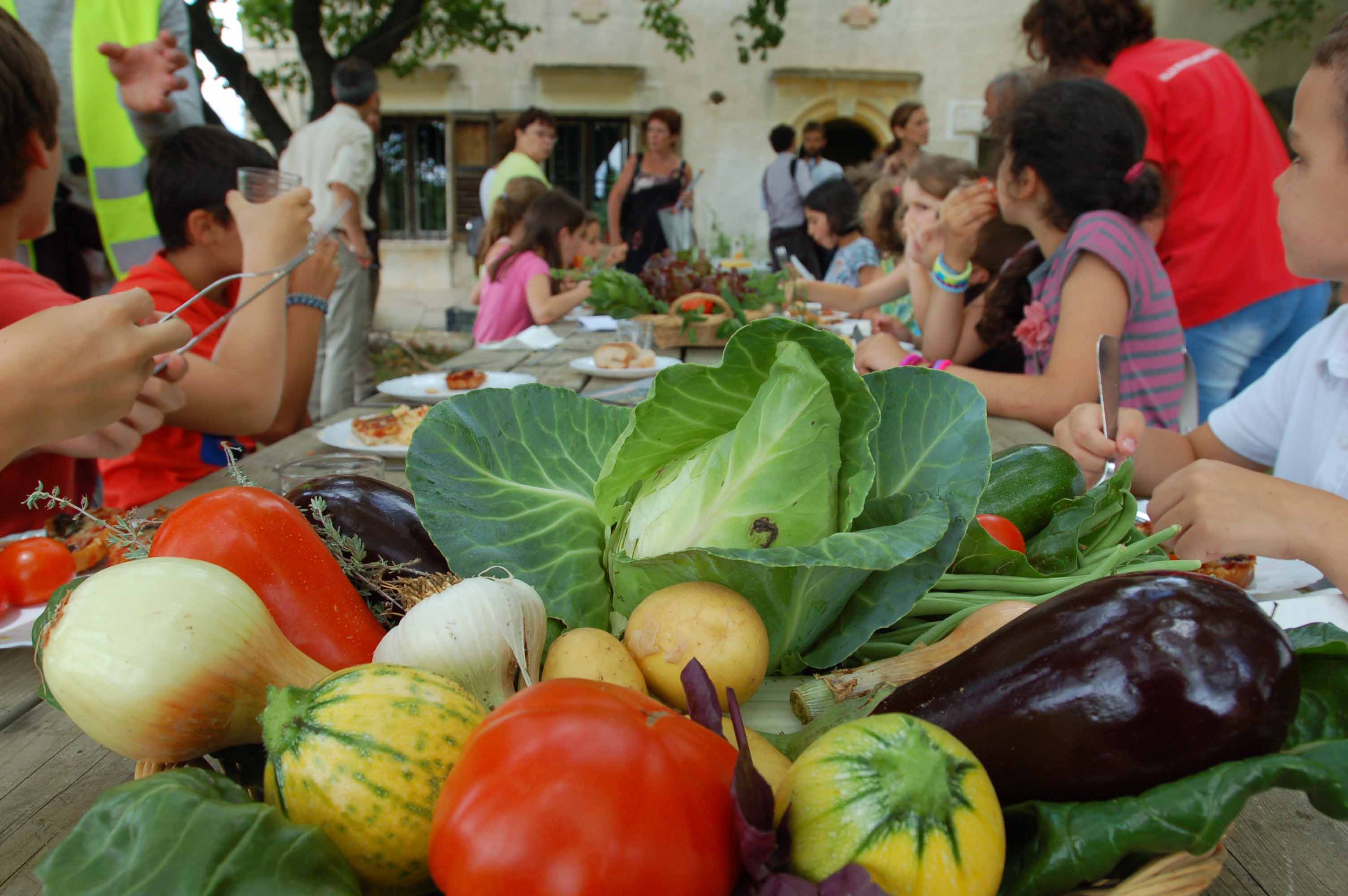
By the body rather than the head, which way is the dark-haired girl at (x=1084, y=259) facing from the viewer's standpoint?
to the viewer's left

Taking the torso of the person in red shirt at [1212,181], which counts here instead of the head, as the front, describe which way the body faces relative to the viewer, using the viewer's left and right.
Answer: facing away from the viewer and to the left of the viewer

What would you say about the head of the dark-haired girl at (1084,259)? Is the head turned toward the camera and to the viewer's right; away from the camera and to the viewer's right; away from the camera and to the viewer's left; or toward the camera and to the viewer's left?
away from the camera and to the viewer's left

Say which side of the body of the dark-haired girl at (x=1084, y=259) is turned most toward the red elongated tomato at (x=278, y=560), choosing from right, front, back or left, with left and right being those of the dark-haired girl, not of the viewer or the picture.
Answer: left

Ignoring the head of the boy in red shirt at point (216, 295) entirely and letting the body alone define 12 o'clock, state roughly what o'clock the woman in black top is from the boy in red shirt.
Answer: The woman in black top is roughly at 10 o'clock from the boy in red shirt.

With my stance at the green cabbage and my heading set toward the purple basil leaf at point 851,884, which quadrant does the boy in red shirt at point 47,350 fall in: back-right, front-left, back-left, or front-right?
back-right

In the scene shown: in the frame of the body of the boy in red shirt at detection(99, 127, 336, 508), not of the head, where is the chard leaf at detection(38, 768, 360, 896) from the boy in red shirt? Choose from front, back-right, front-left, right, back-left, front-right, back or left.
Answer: right

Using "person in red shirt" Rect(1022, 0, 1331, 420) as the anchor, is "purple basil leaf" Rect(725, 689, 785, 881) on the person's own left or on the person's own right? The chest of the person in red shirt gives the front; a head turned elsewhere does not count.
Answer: on the person's own left

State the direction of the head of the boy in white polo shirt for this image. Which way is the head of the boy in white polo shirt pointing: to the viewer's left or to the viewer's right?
to the viewer's left

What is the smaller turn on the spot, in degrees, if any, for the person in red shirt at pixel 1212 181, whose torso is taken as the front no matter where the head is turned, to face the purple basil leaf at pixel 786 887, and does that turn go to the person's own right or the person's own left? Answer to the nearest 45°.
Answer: approximately 135° to the person's own left

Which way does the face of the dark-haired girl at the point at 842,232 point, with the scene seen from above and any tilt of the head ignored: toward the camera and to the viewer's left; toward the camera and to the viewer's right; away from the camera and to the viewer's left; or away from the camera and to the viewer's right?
toward the camera and to the viewer's left

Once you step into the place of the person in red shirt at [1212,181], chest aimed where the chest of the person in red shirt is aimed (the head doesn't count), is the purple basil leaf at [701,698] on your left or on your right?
on your left

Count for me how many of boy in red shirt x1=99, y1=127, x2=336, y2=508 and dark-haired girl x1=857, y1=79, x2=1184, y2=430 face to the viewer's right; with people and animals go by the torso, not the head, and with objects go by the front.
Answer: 1

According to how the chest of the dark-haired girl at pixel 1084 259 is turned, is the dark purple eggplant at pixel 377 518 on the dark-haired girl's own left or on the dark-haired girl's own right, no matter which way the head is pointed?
on the dark-haired girl's own left

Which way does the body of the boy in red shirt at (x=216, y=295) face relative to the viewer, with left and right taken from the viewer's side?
facing to the right of the viewer

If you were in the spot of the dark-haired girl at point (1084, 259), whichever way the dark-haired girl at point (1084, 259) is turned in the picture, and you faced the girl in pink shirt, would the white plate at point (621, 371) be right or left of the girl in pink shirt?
left

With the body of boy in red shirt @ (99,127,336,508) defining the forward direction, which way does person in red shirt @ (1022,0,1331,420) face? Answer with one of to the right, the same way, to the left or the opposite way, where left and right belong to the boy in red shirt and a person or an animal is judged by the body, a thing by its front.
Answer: to the left
